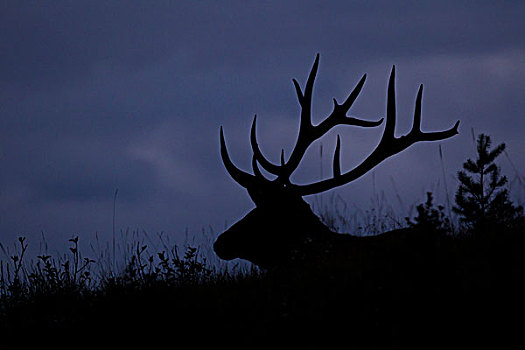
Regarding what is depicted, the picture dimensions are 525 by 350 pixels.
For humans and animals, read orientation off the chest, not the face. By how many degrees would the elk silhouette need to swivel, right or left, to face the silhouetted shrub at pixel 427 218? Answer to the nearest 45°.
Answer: approximately 135° to its left

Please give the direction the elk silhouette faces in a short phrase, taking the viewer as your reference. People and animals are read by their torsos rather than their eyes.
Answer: facing to the left of the viewer
